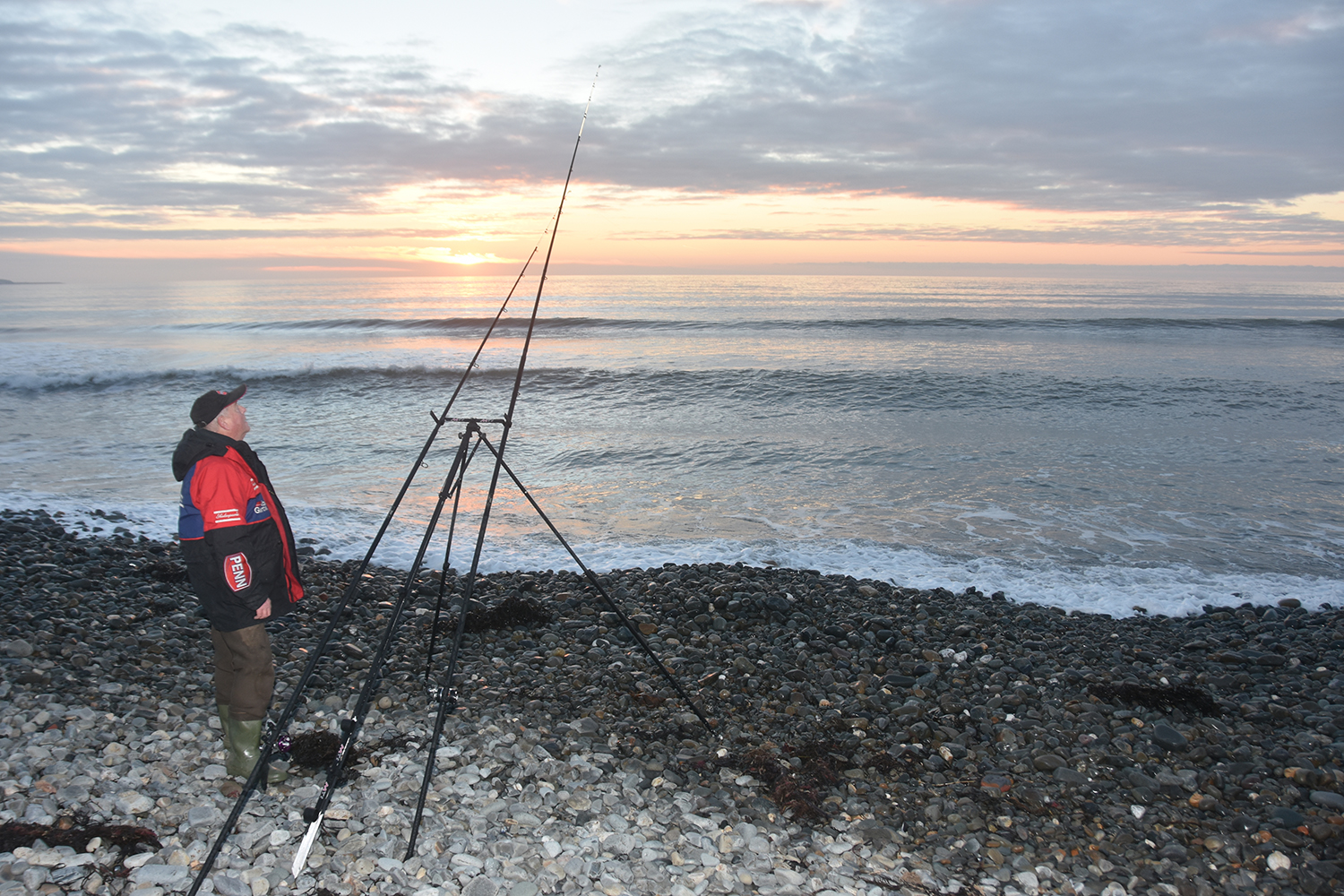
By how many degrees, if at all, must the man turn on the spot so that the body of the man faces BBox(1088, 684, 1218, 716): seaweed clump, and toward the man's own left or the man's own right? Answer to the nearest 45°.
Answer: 0° — they already face it

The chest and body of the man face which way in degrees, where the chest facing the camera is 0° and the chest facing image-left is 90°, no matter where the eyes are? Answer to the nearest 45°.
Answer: approximately 270°

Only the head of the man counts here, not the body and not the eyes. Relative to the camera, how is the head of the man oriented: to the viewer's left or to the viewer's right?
to the viewer's right
